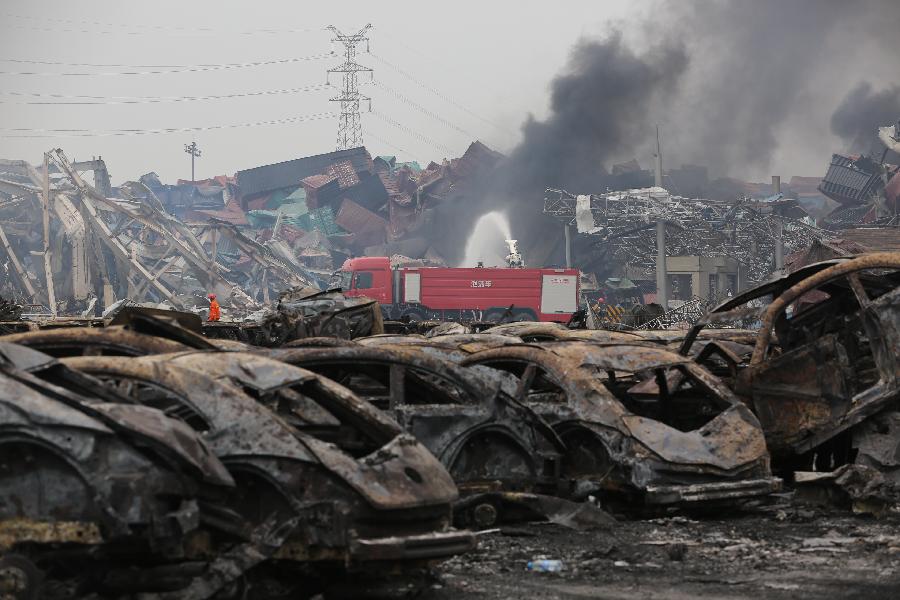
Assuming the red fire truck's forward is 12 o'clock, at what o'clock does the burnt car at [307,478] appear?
The burnt car is roughly at 9 o'clock from the red fire truck.

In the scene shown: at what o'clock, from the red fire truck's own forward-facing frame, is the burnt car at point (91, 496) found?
The burnt car is roughly at 9 o'clock from the red fire truck.

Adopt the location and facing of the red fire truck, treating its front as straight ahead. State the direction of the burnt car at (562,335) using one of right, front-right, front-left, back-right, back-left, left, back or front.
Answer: left

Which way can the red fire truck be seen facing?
to the viewer's left

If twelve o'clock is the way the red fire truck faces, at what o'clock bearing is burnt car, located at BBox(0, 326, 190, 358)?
The burnt car is roughly at 9 o'clock from the red fire truck.

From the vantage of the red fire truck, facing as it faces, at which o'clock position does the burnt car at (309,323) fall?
The burnt car is roughly at 9 o'clock from the red fire truck.

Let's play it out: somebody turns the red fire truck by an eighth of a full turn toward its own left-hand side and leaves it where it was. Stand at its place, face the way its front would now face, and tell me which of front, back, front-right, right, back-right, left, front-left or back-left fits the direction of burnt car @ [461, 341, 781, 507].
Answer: front-left

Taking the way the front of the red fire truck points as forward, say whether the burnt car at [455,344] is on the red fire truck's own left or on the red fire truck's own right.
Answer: on the red fire truck's own left
